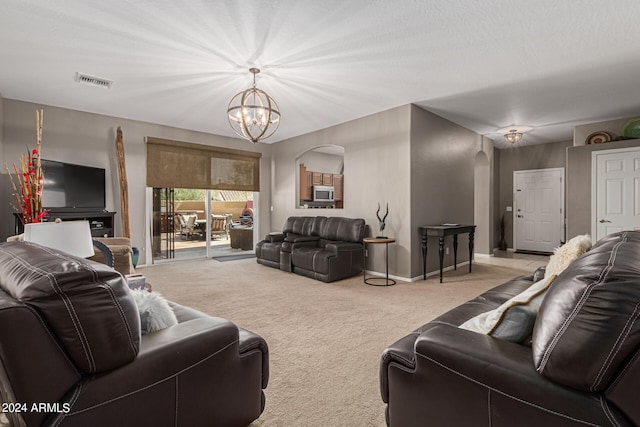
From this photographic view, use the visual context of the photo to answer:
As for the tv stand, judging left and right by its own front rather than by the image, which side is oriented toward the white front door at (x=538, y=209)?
left

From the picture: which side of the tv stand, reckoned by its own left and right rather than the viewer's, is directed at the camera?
front

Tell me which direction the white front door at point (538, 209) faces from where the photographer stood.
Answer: facing the viewer

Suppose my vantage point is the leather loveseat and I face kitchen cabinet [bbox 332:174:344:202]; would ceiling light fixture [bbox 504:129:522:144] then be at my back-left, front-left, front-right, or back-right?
front-right

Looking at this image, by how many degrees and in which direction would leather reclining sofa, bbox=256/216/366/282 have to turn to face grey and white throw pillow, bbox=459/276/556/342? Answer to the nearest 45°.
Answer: approximately 45° to its left

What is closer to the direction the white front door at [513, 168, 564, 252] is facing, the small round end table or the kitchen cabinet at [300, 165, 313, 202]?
the small round end table

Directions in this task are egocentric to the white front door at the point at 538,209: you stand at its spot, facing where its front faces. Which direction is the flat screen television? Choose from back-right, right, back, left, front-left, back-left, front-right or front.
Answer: front-right

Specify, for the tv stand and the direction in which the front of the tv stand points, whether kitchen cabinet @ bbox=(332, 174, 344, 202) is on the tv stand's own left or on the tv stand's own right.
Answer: on the tv stand's own left

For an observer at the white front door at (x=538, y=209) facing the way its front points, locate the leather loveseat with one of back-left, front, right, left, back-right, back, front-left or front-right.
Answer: front

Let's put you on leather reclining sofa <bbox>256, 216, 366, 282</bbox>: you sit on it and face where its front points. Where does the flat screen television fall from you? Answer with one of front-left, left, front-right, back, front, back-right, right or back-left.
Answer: front-right

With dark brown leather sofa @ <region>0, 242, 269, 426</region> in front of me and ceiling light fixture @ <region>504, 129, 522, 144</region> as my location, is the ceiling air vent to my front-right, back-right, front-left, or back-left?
front-right

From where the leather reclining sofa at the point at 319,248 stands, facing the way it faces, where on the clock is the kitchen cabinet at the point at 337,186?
The kitchen cabinet is roughly at 5 o'clock from the leather reclining sofa.

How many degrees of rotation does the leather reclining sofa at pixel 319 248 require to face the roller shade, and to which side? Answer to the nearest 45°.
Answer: approximately 90° to its right
